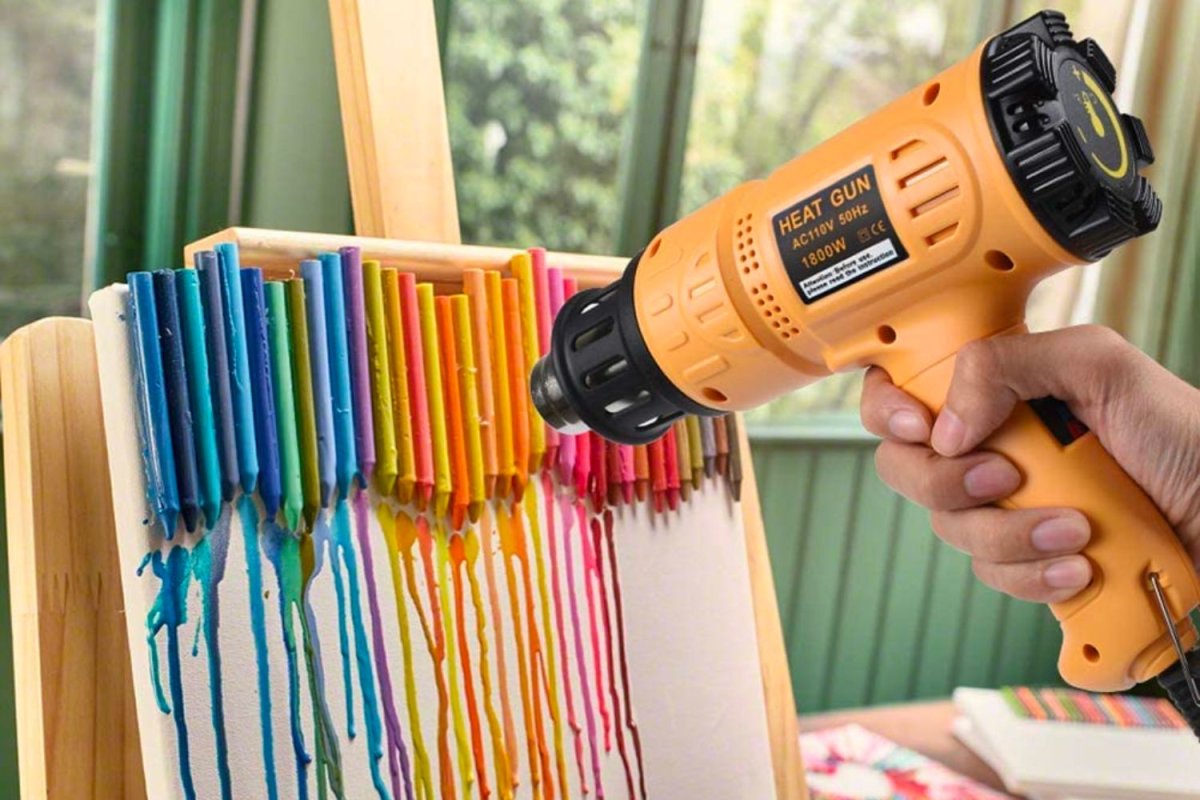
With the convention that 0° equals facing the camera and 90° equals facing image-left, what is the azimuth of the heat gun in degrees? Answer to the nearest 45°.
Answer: approximately 135°

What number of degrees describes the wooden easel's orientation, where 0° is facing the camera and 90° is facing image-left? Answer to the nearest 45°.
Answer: approximately 315°

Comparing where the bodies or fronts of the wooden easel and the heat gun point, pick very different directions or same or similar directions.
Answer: very different directions

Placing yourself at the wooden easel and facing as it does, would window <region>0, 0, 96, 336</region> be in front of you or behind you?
behind
